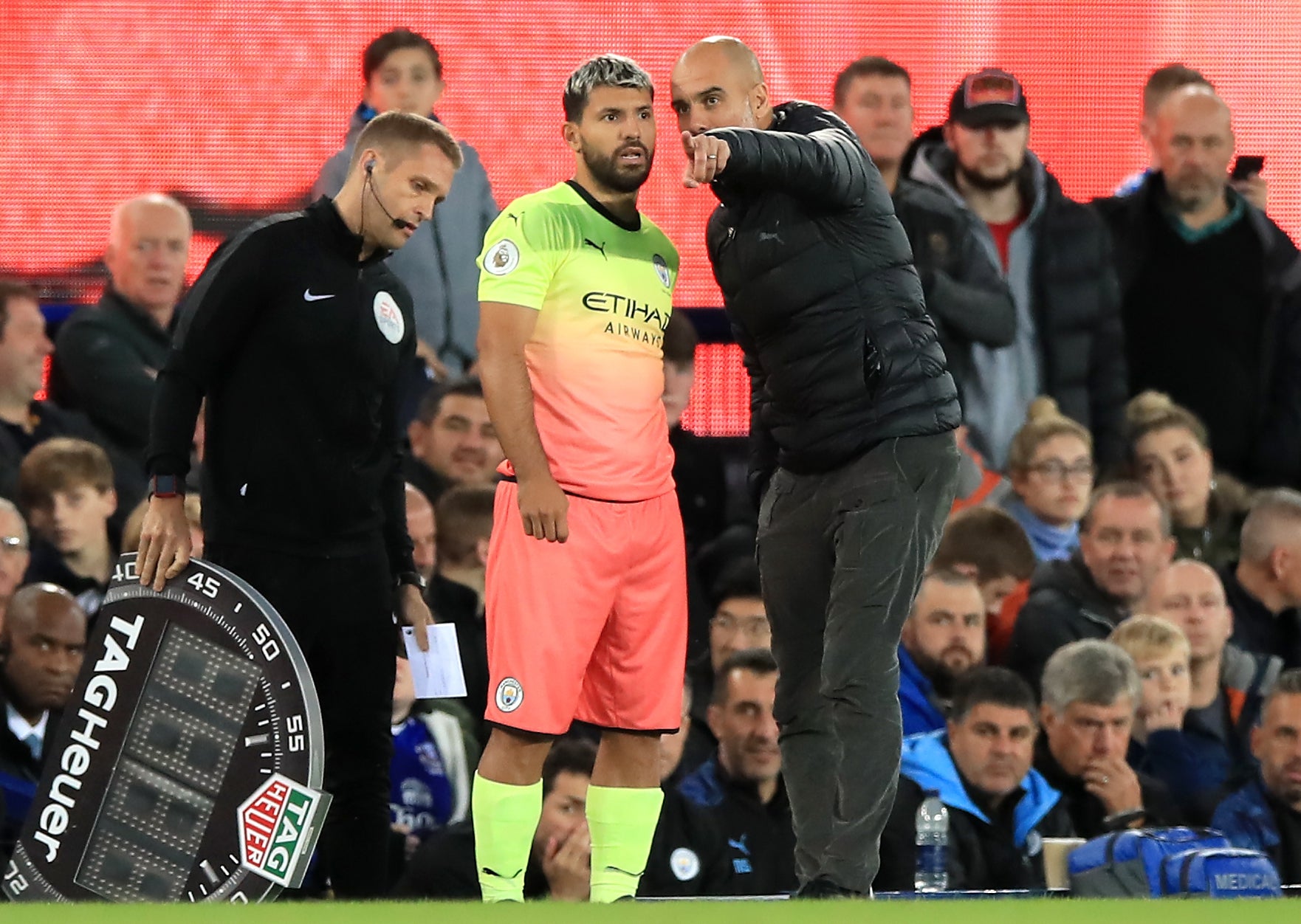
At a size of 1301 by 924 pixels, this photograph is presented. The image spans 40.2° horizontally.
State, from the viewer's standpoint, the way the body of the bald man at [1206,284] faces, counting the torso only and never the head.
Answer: toward the camera

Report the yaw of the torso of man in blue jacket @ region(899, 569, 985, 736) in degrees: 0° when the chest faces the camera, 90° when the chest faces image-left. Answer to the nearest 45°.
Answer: approximately 315°

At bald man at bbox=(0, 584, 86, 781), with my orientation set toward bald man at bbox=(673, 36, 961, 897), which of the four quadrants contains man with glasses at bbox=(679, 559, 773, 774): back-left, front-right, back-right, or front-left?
front-left

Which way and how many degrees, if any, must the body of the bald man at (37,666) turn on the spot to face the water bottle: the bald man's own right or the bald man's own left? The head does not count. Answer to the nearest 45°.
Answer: approximately 45° to the bald man's own left

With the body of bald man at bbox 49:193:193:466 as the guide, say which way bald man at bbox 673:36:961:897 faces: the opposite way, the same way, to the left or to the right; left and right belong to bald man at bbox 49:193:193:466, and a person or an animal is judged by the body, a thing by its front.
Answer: to the right

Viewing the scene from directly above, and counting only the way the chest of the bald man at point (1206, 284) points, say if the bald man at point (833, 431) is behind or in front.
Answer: in front

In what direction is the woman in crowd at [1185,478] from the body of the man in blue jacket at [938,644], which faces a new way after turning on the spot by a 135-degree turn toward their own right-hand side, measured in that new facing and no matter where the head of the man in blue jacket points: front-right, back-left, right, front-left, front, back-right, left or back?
back-right

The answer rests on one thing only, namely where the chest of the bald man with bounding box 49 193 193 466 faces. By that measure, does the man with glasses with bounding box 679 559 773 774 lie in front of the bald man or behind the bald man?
in front

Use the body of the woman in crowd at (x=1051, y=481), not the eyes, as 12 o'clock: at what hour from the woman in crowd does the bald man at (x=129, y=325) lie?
The bald man is roughly at 4 o'clock from the woman in crowd.

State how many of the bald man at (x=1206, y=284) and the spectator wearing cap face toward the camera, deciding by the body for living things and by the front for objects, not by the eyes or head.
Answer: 2

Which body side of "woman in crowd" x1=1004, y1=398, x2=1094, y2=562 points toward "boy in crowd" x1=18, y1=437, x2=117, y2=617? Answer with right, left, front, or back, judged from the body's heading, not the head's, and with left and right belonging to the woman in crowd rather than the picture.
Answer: right

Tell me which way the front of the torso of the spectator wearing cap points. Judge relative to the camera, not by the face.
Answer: toward the camera
